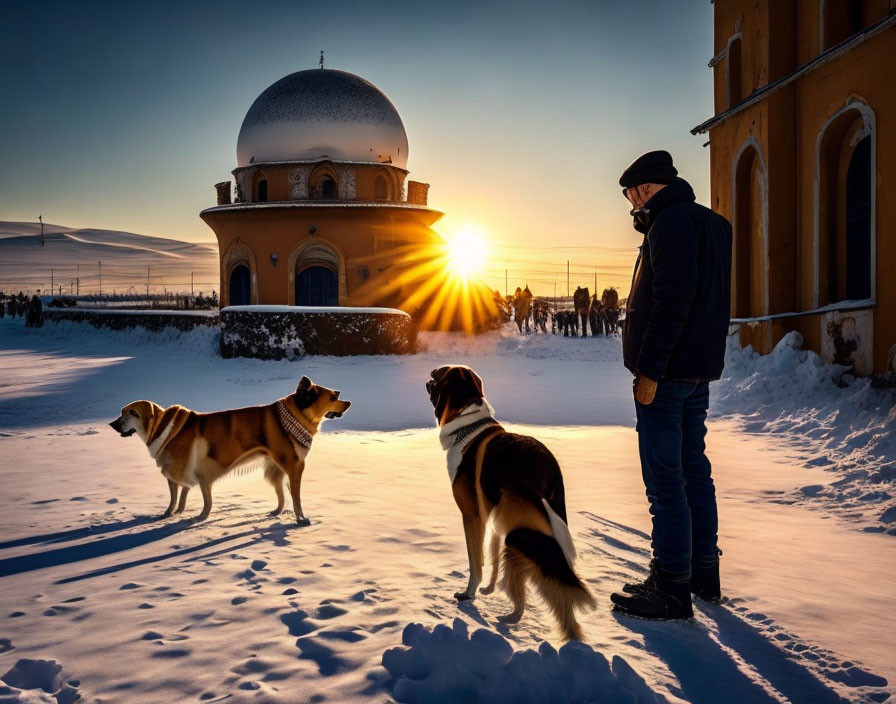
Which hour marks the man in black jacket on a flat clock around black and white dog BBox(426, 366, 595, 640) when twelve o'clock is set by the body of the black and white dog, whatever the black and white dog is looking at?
The man in black jacket is roughly at 4 o'clock from the black and white dog.

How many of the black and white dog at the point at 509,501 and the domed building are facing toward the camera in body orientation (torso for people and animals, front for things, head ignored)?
1

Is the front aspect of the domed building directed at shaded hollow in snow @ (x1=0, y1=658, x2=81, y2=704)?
yes

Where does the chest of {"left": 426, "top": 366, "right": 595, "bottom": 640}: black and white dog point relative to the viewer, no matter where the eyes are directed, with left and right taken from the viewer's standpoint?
facing away from the viewer and to the left of the viewer

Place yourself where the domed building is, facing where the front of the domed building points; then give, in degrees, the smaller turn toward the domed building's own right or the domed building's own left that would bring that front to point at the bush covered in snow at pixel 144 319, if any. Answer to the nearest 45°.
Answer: approximately 90° to the domed building's own right

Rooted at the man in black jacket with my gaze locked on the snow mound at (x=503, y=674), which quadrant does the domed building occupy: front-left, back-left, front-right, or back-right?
back-right

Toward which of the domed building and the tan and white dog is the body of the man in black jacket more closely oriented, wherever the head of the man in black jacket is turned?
the tan and white dog

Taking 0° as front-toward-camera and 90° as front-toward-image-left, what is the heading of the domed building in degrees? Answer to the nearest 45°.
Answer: approximately 0°

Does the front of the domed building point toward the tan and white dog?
yes

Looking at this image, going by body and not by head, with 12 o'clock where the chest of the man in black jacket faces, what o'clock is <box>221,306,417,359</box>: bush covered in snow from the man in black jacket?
The bush covered in snow is roughly at 2 o'clock from the man in black jacket.

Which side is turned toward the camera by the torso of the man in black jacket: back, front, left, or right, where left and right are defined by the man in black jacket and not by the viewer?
left

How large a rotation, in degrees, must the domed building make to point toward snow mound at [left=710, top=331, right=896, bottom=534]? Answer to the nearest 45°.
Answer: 0° — it already faces it

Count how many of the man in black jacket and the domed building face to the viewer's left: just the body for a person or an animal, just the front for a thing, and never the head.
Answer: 1

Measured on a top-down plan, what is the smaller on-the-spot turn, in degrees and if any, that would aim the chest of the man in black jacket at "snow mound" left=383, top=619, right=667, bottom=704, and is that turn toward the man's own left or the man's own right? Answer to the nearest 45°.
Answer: approximately 45° to the man's own left
